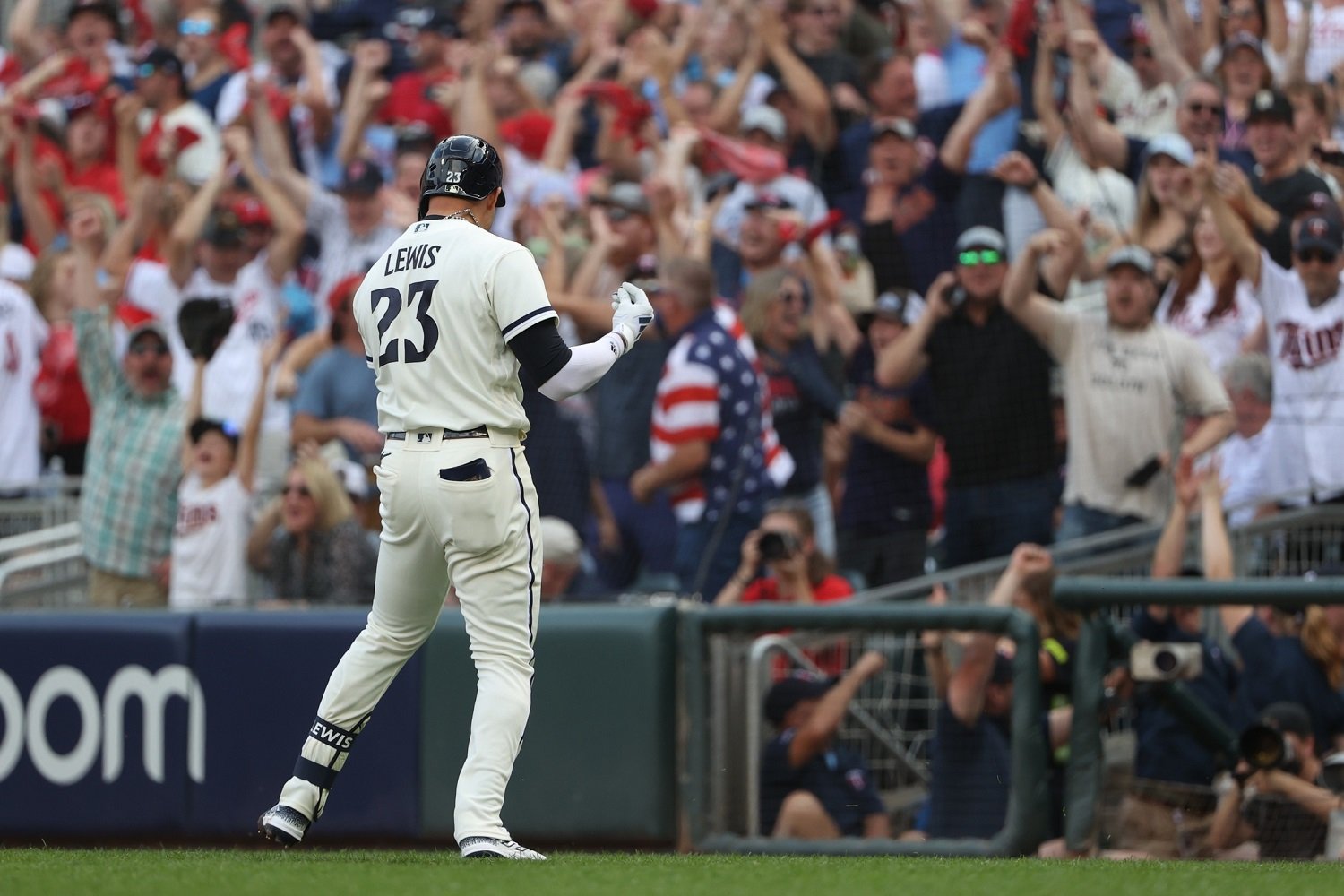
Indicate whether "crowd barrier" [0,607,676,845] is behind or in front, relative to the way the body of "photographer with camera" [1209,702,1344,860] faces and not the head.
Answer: in front

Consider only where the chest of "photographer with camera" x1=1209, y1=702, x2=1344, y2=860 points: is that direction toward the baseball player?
yes

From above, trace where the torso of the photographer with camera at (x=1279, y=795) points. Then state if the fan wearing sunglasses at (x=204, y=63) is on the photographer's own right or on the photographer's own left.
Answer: on the photographer's own right

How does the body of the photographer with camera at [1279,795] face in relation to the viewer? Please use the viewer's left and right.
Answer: facing the viewer and to the left of the viewer

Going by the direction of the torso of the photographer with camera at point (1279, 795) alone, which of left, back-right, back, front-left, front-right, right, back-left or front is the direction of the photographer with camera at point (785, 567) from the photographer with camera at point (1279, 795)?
right

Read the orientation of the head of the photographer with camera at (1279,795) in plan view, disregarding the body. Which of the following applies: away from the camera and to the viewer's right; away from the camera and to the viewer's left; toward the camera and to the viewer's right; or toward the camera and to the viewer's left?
toward the camera and to the viewer's left

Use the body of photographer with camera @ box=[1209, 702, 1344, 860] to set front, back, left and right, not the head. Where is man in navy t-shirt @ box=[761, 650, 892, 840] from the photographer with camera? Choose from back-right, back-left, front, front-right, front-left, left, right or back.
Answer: front-right
